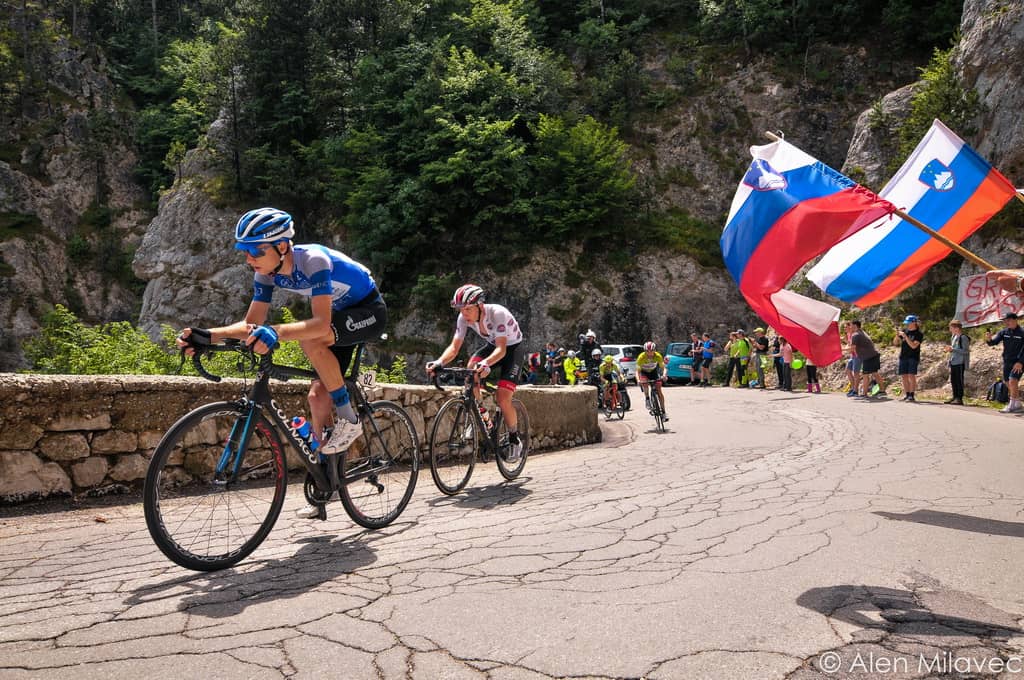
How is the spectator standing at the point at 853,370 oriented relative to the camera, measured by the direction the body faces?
to the viewer's left

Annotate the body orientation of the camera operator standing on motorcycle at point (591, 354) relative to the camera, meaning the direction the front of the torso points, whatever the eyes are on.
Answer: toward the camera

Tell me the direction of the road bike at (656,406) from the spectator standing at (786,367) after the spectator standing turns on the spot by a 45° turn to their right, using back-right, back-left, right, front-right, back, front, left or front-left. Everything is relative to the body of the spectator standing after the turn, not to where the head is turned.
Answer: left

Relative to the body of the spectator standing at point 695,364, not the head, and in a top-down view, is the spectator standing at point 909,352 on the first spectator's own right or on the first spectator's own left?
on the first spectator's own left

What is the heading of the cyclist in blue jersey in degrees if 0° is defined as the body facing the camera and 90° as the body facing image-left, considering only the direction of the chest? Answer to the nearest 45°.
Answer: approximately 45°

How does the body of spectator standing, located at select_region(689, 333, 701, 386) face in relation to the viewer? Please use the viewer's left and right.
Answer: facing the viewer and to the left of the viewer

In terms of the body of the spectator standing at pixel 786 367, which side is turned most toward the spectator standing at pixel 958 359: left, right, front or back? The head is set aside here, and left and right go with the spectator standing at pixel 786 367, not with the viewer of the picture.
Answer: left

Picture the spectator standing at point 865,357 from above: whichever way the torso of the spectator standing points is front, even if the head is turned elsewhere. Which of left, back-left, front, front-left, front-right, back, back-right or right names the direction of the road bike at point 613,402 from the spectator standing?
front-left

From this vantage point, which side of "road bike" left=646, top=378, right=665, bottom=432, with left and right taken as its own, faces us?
front

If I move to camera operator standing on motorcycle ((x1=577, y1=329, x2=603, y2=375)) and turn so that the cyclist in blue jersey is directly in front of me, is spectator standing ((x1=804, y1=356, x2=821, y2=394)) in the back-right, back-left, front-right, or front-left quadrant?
back-left

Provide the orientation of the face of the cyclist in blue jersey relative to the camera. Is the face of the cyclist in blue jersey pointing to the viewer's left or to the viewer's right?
to the viewer's left

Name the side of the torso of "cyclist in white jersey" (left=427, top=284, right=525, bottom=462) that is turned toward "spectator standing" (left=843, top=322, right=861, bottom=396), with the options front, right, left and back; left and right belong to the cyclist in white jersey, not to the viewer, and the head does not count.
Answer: back

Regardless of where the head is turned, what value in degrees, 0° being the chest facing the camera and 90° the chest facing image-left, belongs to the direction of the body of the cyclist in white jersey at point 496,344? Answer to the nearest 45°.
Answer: approximately 45°

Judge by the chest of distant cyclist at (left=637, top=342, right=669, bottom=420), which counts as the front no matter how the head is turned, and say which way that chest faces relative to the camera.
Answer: toward the camera

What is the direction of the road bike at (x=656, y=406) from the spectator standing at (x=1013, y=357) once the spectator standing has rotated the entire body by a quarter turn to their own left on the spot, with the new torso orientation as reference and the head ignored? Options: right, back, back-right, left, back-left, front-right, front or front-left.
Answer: right

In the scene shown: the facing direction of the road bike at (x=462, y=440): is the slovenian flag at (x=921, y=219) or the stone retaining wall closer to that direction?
the stone retaining wall
